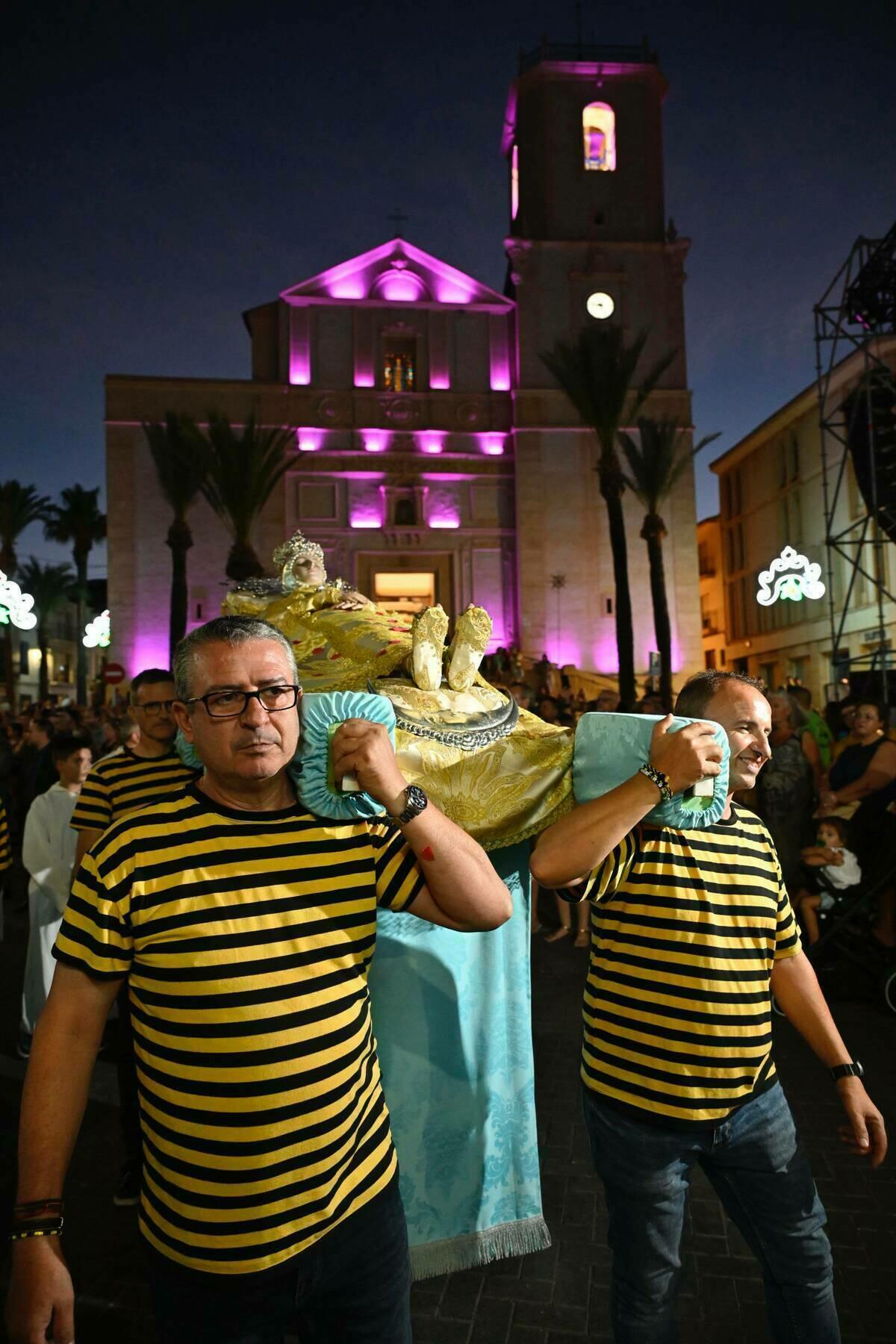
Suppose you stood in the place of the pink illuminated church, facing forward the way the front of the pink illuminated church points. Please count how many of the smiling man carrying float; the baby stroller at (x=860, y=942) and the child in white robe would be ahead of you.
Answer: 3

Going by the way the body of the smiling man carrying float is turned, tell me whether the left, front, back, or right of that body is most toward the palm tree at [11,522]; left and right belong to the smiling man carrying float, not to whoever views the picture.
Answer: back

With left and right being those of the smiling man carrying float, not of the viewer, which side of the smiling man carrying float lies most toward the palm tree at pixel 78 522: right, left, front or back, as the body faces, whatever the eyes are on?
back

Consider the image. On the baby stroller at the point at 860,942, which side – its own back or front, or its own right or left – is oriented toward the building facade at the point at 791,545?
right

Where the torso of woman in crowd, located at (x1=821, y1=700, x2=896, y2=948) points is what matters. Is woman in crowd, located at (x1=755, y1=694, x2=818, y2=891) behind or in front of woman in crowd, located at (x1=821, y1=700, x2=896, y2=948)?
in front

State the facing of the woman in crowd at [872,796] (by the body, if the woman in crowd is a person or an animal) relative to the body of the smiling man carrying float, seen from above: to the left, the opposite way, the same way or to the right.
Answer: to the right

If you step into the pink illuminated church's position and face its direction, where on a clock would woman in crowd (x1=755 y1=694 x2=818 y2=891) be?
The woman in crowd is roughly at 12 o'clock from the pink illuminated church.

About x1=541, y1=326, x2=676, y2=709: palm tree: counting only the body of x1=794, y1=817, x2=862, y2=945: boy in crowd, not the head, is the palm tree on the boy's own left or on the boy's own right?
on the boy's own right

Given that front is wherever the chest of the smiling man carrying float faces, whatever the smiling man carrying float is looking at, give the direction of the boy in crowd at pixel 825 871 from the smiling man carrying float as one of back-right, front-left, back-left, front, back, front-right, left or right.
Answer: back-left

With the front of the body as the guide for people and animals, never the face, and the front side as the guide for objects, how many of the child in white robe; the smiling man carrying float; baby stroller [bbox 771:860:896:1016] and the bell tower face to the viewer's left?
1

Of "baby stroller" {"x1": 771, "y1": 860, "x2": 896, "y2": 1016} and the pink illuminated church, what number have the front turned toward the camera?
1

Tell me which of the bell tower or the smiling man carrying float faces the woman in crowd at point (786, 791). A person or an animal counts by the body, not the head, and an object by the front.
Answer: the bell tower

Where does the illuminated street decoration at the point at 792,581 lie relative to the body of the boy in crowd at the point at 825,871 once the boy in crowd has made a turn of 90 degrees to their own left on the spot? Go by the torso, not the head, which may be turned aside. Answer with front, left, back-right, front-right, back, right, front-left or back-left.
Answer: back-left
